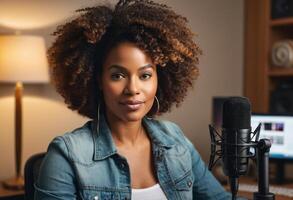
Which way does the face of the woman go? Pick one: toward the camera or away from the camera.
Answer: toward the camera

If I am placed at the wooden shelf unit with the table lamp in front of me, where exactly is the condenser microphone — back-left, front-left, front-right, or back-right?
front-left
